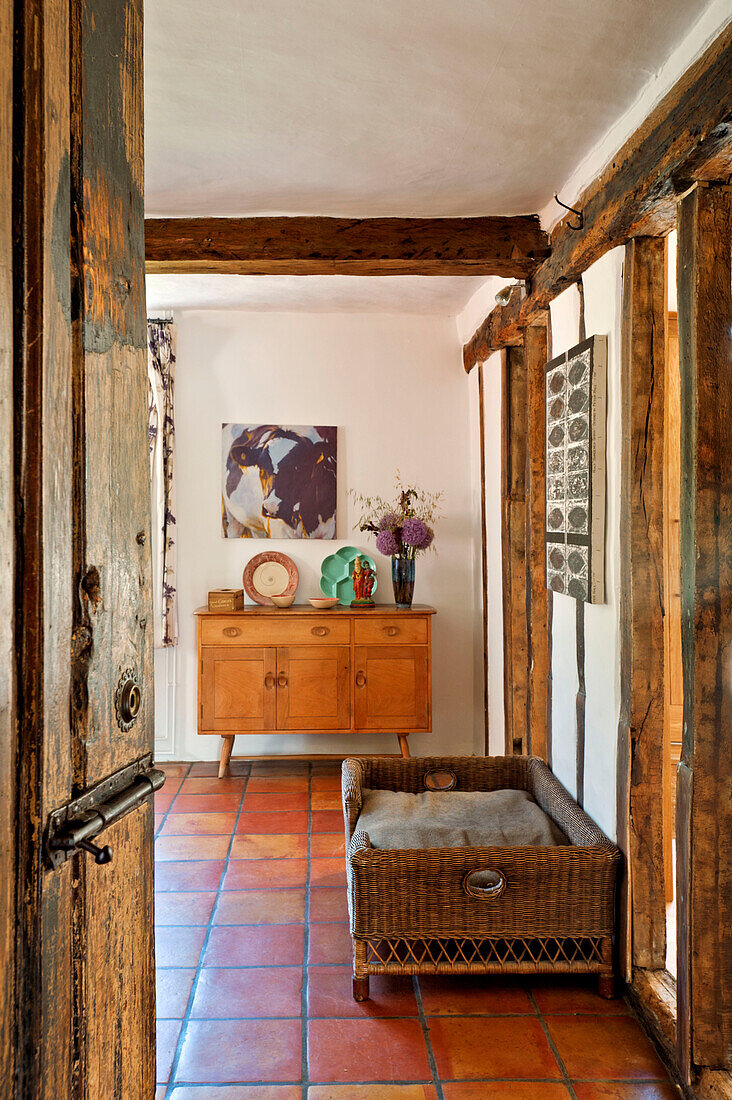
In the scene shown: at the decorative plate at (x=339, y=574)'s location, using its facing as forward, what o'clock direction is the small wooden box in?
The small wooden box is roughly at 2 o'clock from the decorative plate.

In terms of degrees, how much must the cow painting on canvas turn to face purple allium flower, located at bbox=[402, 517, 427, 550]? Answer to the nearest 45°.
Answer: approximately 45° to its left

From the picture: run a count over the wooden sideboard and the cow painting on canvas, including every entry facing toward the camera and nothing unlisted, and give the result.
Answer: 2

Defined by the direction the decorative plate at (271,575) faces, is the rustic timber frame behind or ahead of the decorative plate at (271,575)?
ahead

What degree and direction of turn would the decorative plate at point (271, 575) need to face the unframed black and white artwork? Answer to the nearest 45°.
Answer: approximately 45° to its left

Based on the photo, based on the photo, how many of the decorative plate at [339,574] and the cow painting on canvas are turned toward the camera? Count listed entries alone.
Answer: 2

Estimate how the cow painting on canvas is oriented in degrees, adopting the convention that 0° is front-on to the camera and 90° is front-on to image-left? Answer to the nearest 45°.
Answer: approximately 0°

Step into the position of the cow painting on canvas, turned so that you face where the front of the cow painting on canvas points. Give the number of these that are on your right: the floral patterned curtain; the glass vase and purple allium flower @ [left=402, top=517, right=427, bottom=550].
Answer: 1
